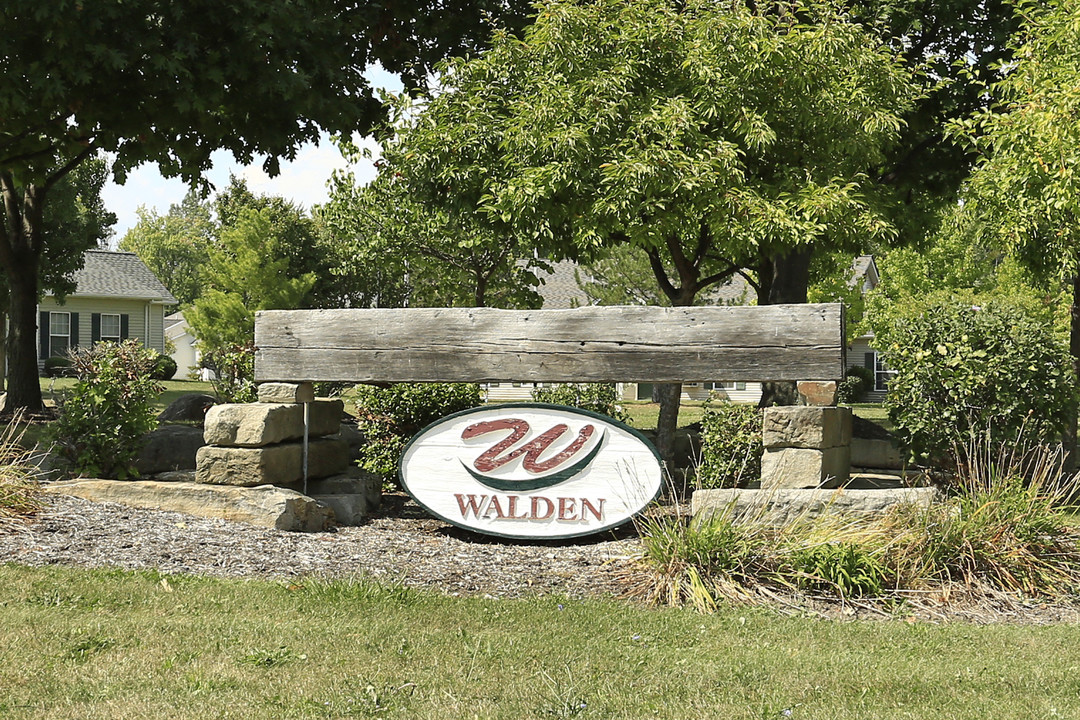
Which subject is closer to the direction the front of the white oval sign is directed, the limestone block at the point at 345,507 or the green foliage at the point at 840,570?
the green foliage

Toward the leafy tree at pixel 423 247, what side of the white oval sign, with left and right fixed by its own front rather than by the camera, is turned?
back

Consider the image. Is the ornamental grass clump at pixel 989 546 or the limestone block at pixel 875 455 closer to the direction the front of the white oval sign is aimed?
the ornamental grass clump

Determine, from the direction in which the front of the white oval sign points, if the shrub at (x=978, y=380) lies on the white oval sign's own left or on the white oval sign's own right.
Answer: on the white oval sign's own left

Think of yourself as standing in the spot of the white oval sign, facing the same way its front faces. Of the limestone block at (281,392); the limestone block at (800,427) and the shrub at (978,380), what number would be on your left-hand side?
2

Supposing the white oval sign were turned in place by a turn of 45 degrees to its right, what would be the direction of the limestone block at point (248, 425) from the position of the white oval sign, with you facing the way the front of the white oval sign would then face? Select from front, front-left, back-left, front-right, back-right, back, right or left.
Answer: front-right

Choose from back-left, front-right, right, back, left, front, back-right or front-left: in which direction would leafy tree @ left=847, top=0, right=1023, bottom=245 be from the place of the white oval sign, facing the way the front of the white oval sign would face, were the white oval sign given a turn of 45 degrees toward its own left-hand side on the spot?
left

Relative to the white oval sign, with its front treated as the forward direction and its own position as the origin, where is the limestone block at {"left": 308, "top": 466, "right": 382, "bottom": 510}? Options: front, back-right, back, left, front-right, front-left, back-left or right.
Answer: back-right

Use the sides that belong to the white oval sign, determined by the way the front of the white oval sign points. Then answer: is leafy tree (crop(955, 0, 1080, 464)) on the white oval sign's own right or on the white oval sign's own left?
on the white oval sign's own left

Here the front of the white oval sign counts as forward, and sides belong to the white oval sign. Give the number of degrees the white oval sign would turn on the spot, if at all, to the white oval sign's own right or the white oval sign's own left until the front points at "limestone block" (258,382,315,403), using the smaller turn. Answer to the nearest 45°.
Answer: approximately 90° to the white oval sign's own right

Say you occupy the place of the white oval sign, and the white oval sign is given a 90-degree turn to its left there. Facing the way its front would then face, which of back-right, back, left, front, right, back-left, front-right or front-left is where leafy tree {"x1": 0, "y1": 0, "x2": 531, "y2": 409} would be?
back-left

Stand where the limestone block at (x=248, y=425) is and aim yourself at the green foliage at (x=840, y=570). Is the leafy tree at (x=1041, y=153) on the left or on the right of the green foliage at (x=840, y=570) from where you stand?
left

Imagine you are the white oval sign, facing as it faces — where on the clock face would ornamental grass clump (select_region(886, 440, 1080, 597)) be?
The ornamental grass clump is roughly at 10 o'clock from the white oval sign.

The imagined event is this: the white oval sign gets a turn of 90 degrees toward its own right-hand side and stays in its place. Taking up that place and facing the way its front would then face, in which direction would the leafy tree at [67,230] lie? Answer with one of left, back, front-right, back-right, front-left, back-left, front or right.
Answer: front-right

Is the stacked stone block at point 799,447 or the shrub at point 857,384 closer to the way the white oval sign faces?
the stacked stone block

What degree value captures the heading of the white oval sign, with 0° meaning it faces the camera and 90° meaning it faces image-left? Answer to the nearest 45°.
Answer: approximately 0°

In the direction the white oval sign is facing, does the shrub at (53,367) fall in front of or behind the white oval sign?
behind

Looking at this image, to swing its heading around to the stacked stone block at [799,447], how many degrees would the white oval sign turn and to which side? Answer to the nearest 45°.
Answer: approximately 90° to its left

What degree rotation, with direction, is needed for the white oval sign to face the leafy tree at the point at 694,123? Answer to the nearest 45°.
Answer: approximately 135° to its left
